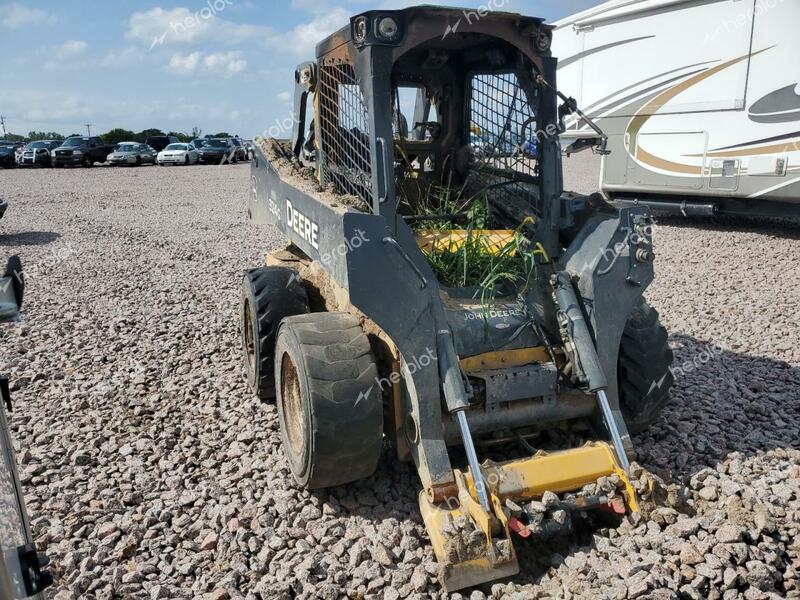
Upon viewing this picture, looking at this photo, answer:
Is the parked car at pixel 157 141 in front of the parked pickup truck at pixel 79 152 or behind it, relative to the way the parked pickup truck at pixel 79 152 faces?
behind

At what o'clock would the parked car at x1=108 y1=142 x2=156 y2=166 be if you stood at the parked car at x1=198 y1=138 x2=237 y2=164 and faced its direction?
the parked car at x1=108 y1=142 x2=156 y2=166 is roughly at 2 o'clock from the parked car at x1=198 y1=138 x2=237 y2=164.

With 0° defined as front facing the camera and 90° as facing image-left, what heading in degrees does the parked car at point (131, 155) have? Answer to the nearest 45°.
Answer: approximately 45°

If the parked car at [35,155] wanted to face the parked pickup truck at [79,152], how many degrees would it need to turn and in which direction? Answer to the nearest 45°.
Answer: approximately 135° to its left

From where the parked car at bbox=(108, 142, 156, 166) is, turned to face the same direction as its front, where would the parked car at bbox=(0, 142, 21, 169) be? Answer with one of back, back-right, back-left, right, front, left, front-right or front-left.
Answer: front-right

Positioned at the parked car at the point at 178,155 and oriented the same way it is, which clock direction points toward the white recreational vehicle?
The white recreational vehicle is roughly at 10 o'clock from the parked car.

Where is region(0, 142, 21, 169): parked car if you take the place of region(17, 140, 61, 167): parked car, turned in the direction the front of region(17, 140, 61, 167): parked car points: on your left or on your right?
on your right

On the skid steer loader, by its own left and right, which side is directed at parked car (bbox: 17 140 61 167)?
back

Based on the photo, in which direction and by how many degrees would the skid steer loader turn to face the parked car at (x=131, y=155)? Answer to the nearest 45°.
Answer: approximately 180°

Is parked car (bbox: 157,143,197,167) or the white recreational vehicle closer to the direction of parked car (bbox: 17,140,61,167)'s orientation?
the white recreational vehicle

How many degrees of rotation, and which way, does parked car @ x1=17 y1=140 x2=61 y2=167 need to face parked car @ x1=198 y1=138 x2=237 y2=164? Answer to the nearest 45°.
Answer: approximately 135° to its left
